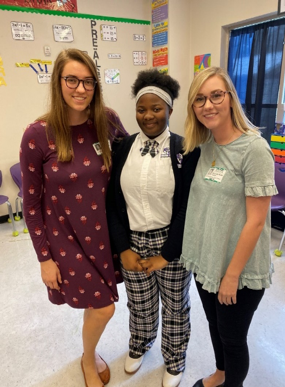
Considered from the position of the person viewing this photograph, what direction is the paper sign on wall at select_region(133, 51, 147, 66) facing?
facing the viewer

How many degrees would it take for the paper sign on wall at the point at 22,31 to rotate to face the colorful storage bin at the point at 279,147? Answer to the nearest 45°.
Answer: approximately 45° to its left

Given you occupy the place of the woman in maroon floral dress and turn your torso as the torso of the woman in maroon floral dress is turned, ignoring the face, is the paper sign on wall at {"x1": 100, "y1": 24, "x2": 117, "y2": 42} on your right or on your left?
on your left

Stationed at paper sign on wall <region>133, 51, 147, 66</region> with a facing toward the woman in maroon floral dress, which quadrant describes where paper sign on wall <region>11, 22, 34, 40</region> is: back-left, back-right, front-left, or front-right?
front-right

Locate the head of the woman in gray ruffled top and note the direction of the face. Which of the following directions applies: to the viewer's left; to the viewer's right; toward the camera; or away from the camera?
toward the camera

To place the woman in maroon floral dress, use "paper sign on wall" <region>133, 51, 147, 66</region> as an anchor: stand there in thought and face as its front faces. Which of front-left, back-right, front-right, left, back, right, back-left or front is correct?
front

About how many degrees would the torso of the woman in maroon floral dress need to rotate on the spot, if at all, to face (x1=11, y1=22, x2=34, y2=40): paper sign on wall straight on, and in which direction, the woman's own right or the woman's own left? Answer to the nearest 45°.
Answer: approximately 135° to the woman's own left

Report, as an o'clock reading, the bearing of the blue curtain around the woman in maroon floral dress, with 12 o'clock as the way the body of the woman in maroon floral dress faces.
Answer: The blue curtain is roughly at 9 o'clock from the woman in maroon floral dress.

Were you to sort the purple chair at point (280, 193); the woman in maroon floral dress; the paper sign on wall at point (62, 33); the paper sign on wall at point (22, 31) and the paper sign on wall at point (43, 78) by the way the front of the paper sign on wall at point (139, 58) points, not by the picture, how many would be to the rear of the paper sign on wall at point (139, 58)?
0

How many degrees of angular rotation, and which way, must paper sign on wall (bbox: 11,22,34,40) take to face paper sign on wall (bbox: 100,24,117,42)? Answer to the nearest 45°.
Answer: approximately 90° to its left

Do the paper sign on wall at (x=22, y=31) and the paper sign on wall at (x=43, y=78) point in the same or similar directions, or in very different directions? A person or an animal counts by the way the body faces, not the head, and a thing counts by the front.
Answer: same or similar directions

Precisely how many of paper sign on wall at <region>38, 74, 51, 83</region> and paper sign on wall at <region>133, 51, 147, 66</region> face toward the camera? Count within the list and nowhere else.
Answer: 2

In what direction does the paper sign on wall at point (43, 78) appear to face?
toward the camera

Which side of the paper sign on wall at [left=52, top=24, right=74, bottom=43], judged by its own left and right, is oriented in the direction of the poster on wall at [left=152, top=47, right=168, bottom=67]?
left

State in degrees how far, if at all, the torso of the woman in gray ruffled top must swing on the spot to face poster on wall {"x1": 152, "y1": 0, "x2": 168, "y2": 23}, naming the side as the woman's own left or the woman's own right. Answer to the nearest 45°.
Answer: approximately 135° to the woman's own right

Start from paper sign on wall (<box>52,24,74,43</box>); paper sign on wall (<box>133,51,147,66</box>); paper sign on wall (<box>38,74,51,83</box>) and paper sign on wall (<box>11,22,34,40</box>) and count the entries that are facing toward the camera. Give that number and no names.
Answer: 4
